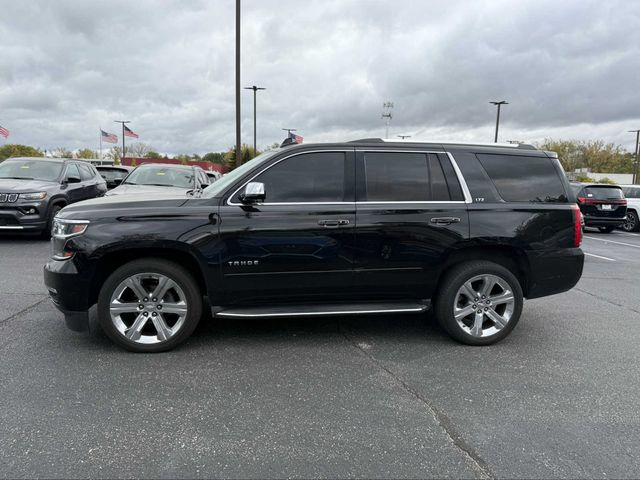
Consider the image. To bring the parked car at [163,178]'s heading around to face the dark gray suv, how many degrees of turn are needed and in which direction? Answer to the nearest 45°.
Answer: approximately 45° to its right

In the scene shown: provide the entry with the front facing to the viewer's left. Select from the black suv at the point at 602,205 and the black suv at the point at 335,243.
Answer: the black suv at the point at 335,243

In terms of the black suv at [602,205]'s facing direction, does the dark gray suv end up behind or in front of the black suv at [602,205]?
behind

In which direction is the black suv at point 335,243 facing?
to the viewer's left

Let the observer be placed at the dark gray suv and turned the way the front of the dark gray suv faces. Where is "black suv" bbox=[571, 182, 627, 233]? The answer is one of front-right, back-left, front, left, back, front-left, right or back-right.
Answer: back-left

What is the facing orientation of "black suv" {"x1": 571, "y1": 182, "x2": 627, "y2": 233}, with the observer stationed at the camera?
facing away from the viewer

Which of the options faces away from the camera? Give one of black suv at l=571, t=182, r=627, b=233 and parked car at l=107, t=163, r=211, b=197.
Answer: the black suv

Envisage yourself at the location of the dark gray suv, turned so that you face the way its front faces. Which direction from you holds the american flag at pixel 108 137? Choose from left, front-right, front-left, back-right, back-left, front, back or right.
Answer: back-right

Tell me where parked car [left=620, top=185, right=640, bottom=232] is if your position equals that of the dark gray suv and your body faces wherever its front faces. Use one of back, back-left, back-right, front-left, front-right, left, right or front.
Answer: back-left

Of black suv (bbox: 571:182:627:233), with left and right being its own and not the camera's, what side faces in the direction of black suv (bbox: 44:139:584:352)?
back

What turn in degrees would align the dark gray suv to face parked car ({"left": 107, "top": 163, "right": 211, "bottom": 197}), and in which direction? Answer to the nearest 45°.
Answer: approximately 135° to its left
